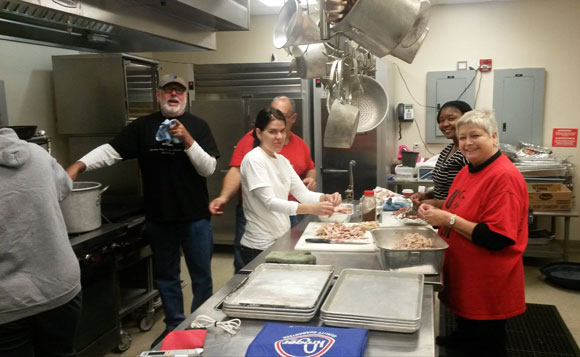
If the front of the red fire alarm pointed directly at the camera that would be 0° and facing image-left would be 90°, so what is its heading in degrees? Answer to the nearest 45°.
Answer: approximately 0°

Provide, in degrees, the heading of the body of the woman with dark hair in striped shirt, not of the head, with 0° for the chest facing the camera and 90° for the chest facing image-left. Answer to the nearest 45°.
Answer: approximately 45°

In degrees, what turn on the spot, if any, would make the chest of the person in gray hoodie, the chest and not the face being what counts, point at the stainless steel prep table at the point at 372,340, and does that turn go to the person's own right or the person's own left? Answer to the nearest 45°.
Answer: approximately 135° to the person's own right

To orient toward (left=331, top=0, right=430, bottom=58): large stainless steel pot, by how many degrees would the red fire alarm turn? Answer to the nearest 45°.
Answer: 0° — it already faces it

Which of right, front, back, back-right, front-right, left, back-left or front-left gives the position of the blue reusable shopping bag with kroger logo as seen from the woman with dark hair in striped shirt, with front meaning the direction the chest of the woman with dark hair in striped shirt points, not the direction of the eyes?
front-left

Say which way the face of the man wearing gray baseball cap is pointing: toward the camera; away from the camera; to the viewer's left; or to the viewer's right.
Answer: toward the camera

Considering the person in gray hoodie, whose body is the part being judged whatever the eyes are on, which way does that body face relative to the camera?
away from the camera

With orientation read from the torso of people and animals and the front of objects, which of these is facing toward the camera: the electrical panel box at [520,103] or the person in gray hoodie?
the electrical panel box

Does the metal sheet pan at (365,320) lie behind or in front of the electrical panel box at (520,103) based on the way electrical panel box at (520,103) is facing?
in front

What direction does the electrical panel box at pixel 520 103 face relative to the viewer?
toward the camera

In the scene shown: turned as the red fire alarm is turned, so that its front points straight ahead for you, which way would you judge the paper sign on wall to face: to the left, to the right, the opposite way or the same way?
the same way

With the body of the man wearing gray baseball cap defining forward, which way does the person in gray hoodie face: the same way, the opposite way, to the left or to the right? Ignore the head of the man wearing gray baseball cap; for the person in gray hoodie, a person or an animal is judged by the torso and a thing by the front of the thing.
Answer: the opposite way

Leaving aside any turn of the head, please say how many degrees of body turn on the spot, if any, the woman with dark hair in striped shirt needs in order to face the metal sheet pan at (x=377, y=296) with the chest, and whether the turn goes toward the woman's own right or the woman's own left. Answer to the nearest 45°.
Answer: approximately 45° to the woman's own left

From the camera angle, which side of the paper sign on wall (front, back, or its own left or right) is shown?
front

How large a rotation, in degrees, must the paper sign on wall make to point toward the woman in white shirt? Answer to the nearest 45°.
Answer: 0° — it already faces them

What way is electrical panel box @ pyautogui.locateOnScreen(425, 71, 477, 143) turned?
toward the camera
